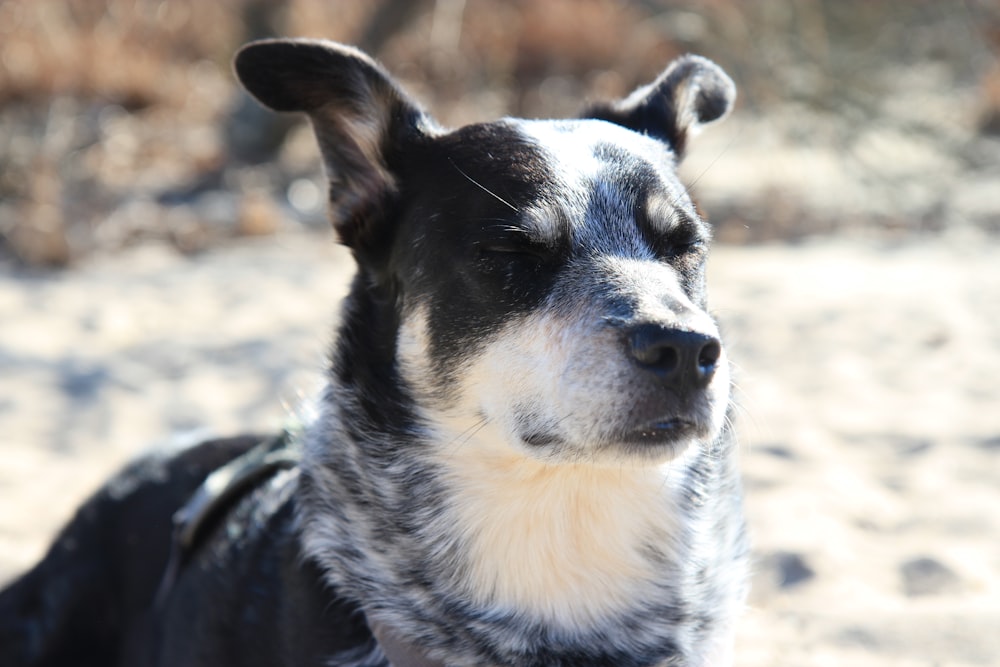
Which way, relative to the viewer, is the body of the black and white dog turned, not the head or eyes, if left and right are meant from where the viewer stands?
facing the viewer and to the right of the viewer
